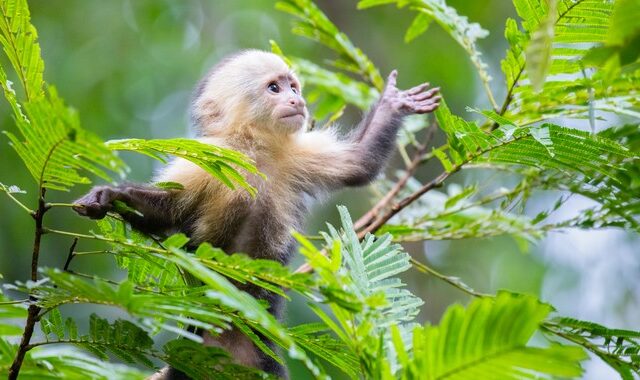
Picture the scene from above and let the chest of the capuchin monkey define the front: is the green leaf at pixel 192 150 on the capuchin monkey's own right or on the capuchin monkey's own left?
on the capuchin monkey's own right

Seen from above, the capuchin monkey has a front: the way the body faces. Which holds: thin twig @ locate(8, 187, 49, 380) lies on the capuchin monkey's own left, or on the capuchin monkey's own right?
on the capuchin monkey's own right

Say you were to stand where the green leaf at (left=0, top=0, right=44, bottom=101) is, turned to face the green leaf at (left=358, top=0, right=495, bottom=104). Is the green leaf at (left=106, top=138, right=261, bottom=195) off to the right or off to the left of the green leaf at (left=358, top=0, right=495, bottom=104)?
right

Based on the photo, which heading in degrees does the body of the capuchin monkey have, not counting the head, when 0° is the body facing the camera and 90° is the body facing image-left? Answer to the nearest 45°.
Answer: approximately 315°
